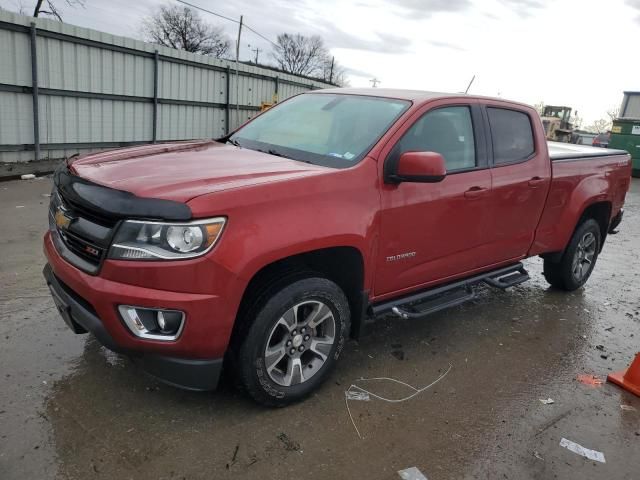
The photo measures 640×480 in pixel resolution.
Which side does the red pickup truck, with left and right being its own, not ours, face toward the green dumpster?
back

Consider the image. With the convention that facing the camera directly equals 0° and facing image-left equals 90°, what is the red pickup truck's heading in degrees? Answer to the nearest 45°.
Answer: approximately 45°

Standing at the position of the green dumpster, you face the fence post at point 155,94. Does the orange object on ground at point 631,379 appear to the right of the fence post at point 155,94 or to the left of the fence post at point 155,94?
left

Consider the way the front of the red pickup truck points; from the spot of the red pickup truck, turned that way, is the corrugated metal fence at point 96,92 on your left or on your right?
on your right

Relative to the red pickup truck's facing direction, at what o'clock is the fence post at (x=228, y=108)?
The fence post is roughly at 4 o'clock from the red pickup truck.

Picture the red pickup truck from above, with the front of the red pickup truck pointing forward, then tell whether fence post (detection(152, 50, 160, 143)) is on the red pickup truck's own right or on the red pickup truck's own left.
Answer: on the red pickup truck's own right

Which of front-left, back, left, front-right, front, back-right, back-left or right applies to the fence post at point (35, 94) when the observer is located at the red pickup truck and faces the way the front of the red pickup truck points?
right
